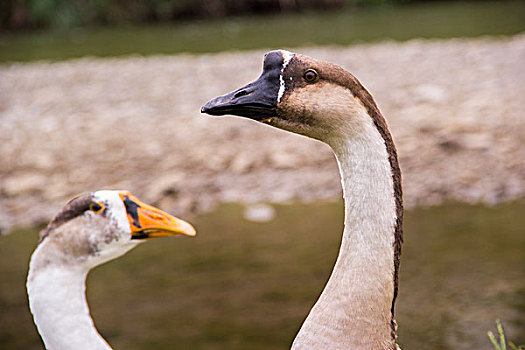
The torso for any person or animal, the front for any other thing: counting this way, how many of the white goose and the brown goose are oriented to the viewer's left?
1

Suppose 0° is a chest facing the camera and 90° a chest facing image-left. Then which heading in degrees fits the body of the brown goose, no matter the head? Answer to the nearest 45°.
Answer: approximately 90°

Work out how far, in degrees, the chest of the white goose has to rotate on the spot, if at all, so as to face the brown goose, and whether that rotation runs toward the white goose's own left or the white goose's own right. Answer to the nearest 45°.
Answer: approximately 45° to the white goose's own right

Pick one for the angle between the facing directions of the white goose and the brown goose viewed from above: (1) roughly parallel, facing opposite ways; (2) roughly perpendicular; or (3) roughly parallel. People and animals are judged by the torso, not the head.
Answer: roughly parallel, facing opposite ways

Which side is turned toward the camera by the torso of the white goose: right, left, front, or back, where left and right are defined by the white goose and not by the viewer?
right
